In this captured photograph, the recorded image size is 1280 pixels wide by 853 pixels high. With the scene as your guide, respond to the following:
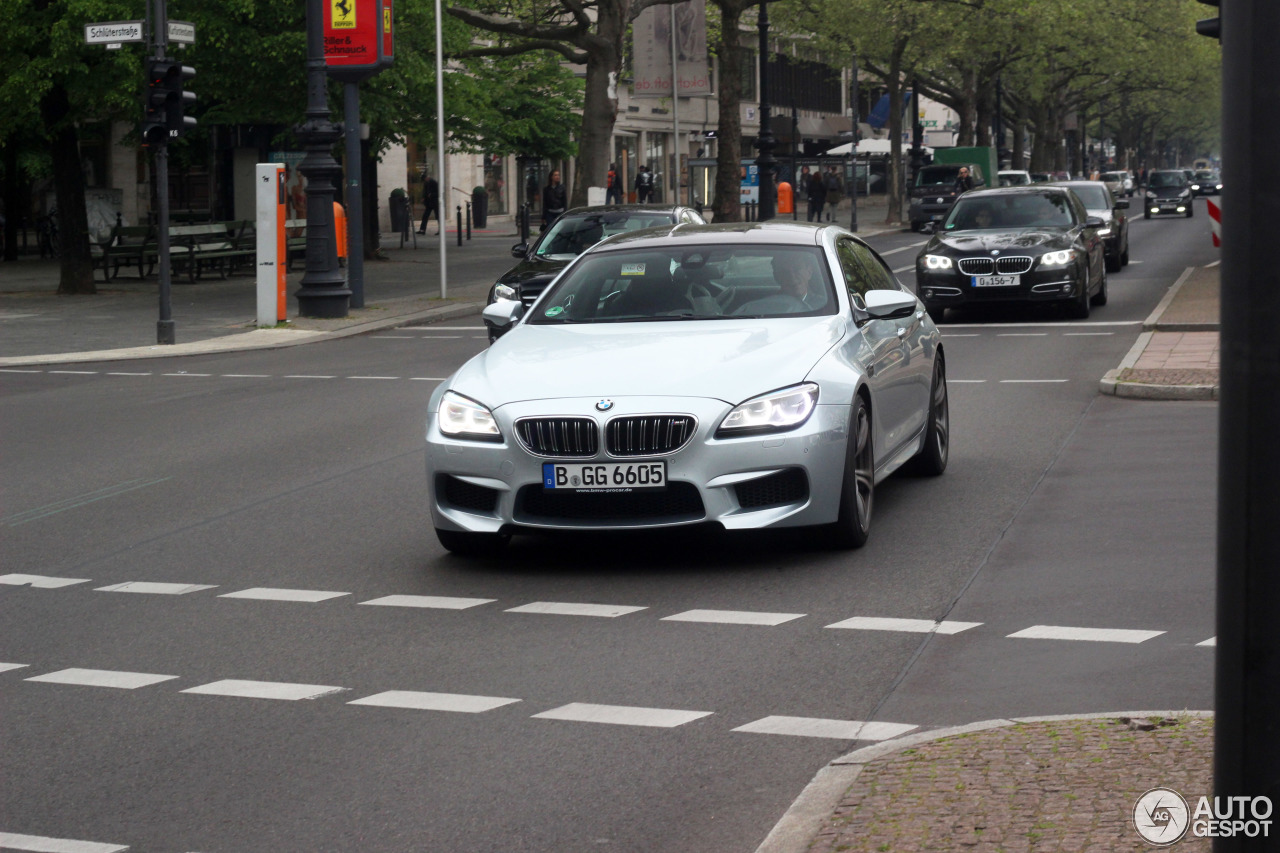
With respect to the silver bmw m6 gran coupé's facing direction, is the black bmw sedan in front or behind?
behind

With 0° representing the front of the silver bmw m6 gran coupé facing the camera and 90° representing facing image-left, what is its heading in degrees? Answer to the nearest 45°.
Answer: approximately 45°

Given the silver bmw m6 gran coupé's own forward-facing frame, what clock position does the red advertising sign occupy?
The red advertising sign is roughly at 4 o'clock from the silver bmw m6 gran coupé.

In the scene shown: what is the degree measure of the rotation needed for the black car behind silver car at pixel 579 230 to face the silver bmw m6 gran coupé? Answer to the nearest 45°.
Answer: approximately 45° to its left

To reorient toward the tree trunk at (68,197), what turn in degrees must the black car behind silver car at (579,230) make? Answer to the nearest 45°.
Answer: approximately 90° to its right

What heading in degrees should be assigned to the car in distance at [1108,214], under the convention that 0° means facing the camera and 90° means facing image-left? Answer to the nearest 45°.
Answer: approximately 45°

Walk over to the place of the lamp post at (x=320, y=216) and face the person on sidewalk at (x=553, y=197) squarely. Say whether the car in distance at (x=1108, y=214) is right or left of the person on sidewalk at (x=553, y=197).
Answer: right

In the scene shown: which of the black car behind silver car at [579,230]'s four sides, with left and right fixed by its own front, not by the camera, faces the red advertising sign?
right

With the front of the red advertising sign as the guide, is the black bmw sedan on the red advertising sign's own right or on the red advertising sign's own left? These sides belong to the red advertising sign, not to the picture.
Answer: on the red advertising sign's own left
